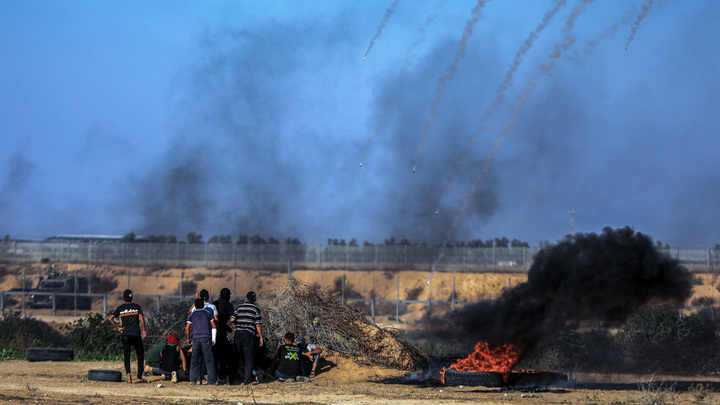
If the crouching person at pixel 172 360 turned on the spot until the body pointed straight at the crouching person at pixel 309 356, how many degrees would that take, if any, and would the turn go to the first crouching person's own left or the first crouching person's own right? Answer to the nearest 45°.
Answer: approximately 90° to the first crouching person's own right

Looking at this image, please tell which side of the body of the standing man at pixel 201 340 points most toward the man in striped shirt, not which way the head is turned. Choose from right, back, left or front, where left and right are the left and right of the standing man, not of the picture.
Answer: right

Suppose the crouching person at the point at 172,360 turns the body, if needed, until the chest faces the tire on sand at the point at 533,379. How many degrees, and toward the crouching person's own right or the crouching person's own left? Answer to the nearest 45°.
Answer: approximately 90° to the crouching person's own right

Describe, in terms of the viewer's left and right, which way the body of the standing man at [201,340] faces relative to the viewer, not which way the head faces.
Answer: facing away from the viewer

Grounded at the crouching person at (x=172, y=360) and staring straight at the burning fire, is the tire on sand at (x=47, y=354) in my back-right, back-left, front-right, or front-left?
back-left

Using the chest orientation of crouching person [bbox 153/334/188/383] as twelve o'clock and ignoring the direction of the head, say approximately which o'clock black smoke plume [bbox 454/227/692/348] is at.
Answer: The black smoke plume is roughly at 3 o'clock from the crouching person.

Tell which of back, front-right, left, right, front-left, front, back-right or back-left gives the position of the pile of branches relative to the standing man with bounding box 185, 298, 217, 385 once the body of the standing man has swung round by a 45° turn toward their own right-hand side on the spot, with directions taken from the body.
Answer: front

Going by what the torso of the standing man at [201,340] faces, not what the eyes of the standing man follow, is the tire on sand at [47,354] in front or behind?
in front

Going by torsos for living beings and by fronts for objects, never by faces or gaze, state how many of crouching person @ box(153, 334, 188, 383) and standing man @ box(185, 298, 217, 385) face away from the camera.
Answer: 2

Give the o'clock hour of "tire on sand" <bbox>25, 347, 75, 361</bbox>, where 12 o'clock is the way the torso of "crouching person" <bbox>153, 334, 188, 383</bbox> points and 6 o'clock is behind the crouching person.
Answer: The tire on sand is roughly at 11 o'clock from the crouching person.

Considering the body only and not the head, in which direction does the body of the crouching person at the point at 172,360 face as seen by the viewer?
away from the camera

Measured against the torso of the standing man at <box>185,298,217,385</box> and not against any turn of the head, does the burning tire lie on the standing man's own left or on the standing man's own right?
on the standing man's own right
